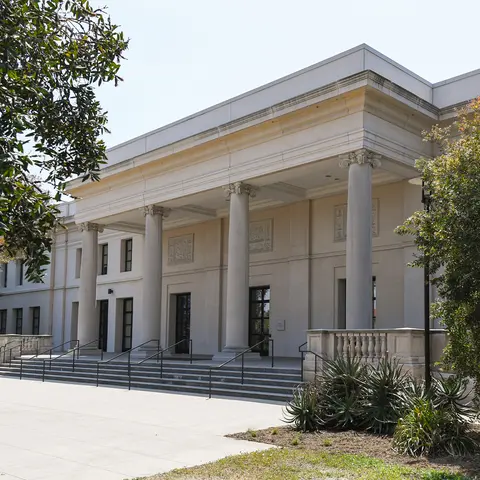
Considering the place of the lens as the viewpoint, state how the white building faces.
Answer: facing the viewer and to the left of the viewer

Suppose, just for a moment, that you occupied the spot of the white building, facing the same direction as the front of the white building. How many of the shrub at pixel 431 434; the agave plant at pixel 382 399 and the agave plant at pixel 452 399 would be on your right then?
0

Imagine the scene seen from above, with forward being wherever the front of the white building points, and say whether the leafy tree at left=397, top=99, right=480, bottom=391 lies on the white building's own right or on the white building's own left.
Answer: on the white building's own left

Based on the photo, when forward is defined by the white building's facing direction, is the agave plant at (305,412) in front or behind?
in front

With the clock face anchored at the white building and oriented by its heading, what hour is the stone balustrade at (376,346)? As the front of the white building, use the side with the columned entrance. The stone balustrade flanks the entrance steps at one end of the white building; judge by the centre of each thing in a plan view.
The stone balustrade is roughly at 10 o'clock from the white building.

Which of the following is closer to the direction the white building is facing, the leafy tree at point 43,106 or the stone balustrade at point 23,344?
the leafy tree

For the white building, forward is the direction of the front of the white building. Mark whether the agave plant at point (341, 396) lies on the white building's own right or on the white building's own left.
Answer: on the white building's own left

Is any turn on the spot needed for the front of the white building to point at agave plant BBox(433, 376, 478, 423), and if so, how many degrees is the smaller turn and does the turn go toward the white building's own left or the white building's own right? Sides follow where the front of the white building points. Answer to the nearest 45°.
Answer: approximately 45° to the white building's own left

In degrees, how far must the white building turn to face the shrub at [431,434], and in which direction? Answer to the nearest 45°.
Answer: approximately 45° to its left

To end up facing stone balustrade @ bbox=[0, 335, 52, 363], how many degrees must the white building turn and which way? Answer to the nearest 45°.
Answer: approximately 90° to its right
